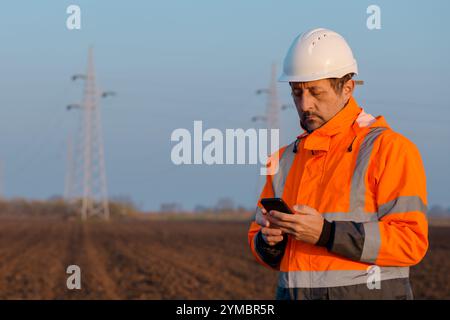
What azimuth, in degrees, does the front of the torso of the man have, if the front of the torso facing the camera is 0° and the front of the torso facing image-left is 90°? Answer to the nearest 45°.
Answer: approximately 45°
